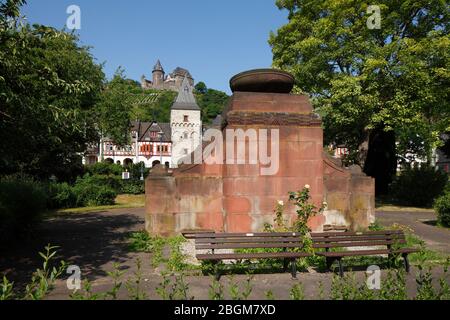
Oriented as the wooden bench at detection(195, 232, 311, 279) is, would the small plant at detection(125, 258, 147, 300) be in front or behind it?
in front

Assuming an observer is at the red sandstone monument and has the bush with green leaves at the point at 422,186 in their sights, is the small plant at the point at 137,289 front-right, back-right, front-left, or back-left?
back-right

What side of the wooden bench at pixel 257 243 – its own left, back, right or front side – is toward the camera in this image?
front

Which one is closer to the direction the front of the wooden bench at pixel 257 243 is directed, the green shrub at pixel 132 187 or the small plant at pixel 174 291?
the small plant

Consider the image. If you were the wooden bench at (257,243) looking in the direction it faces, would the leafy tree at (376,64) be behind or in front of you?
behind

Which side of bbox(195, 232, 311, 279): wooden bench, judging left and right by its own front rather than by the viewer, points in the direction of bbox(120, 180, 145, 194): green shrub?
back

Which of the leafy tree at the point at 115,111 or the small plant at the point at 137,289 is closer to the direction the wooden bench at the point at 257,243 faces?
the small plant

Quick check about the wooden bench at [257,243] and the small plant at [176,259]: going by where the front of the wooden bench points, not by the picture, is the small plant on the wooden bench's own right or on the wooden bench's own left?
on the wooden bench's own right

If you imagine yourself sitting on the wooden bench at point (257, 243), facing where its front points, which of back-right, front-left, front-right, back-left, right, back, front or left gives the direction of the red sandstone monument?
back

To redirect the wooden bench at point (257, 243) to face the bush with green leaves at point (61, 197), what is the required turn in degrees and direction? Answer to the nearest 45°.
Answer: approximately 135° to its right

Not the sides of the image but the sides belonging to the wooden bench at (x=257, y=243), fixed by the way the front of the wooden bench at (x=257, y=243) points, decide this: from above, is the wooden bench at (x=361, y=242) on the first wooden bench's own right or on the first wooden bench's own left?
on the first wooden bench's own left
